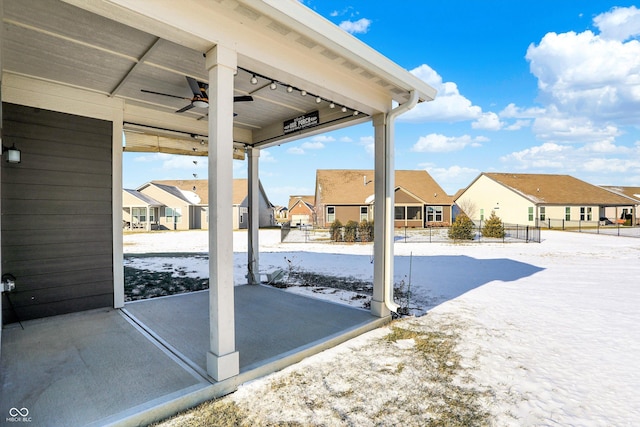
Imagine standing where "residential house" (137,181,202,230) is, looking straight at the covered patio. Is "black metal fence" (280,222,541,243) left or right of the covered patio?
left

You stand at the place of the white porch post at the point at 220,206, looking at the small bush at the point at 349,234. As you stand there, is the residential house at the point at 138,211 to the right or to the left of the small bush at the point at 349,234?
left

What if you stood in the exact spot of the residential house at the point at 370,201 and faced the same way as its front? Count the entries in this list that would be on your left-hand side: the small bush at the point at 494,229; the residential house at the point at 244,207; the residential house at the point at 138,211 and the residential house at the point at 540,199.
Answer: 2
